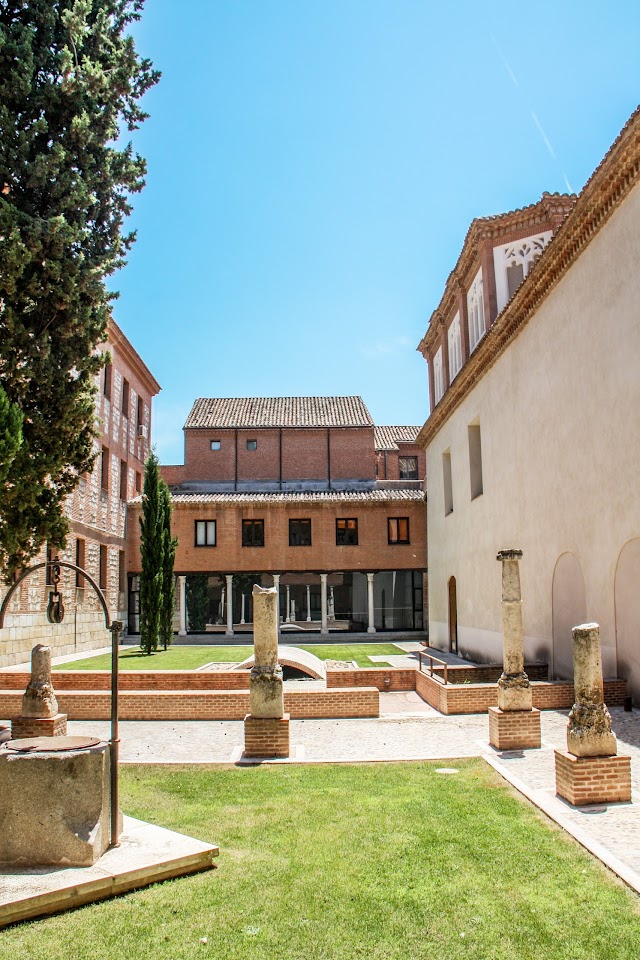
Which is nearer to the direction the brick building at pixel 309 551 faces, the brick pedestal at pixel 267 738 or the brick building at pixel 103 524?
the brick pedestal

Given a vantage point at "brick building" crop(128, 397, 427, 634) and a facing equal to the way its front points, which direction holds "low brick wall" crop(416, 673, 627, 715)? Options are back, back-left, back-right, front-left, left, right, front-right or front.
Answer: front

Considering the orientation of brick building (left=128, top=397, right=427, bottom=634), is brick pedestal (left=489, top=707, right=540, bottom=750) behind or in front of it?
in front

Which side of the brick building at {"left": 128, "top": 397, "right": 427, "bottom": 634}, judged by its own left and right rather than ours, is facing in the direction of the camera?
front

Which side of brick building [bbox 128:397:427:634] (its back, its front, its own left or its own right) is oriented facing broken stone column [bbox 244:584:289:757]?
front

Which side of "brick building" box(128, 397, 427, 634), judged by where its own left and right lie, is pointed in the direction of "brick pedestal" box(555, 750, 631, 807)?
front

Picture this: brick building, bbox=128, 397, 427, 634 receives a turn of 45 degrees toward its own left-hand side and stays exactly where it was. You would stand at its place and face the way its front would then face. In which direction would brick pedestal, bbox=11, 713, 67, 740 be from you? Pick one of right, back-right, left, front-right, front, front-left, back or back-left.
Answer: front-right

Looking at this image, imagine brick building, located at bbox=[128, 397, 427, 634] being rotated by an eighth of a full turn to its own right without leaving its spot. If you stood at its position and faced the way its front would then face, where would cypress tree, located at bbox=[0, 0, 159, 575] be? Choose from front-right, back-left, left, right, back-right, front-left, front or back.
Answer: front-left

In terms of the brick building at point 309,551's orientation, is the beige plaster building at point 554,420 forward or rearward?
forward

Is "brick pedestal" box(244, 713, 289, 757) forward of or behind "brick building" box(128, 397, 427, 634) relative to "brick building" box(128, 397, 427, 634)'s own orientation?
forward

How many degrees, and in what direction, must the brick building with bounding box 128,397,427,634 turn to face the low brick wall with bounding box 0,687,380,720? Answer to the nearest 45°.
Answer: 0° — it already faces it
